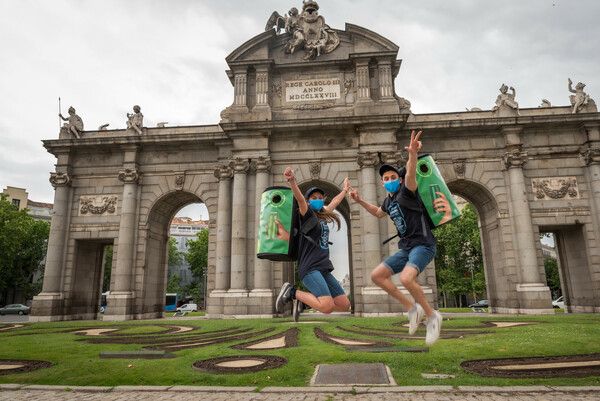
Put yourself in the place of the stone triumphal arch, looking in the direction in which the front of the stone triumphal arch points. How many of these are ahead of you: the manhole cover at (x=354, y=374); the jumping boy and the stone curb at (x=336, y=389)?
3

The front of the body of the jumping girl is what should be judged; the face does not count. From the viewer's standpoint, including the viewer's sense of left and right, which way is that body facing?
facing the viewer and to the right of the viewer

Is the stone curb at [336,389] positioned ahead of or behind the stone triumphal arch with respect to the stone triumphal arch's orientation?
ahead

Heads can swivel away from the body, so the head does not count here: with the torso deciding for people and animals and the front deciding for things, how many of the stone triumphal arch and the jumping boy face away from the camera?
0

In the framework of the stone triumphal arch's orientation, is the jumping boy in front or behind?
in front

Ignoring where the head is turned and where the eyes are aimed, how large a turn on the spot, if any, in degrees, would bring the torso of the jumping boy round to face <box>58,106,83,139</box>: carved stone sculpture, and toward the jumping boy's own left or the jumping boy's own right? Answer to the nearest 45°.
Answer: approximately 90° to the jumping boy's own right

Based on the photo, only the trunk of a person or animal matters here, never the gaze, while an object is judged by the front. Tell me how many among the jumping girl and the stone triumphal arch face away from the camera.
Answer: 0

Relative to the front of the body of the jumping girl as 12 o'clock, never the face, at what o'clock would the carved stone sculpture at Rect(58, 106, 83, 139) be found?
The carved stone sculpture is roughly at 6 o'clock from the jumping girl.

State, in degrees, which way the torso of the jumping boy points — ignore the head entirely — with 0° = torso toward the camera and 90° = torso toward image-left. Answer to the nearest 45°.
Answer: approximately 45°
